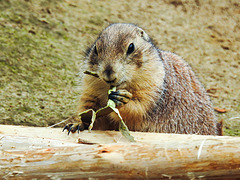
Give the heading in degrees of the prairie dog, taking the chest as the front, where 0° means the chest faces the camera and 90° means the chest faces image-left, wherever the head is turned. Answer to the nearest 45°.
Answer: approximately 45°
